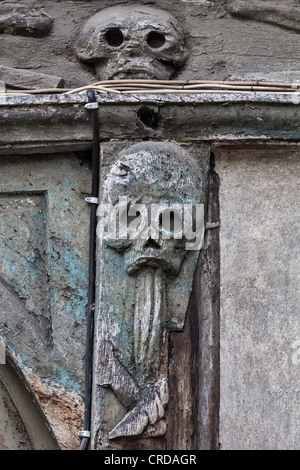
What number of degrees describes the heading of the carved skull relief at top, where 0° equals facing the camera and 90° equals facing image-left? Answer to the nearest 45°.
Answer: approximately 0°
